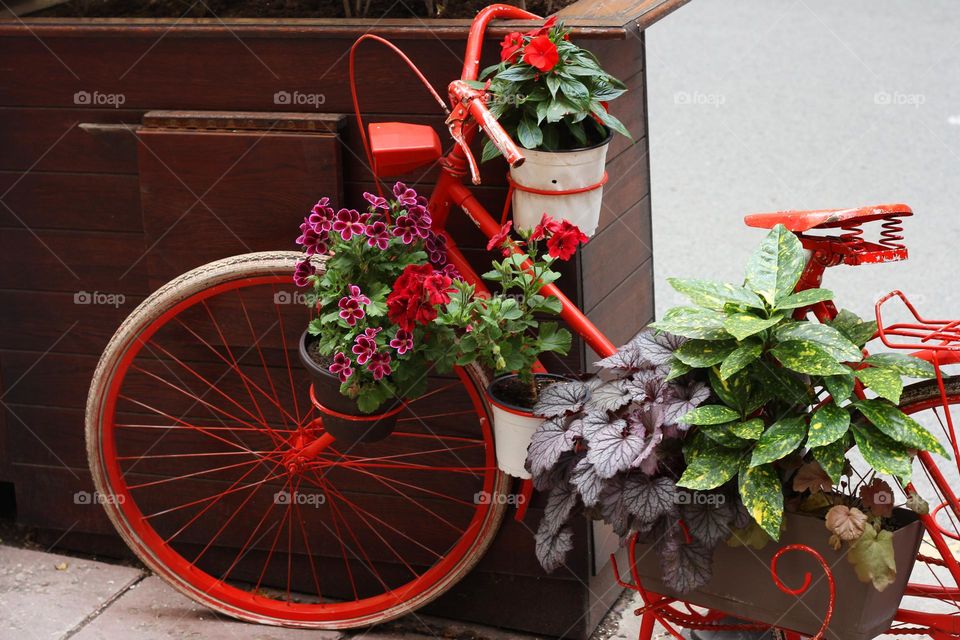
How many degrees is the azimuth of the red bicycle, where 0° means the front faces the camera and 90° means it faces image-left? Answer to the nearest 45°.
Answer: approximately 90°
